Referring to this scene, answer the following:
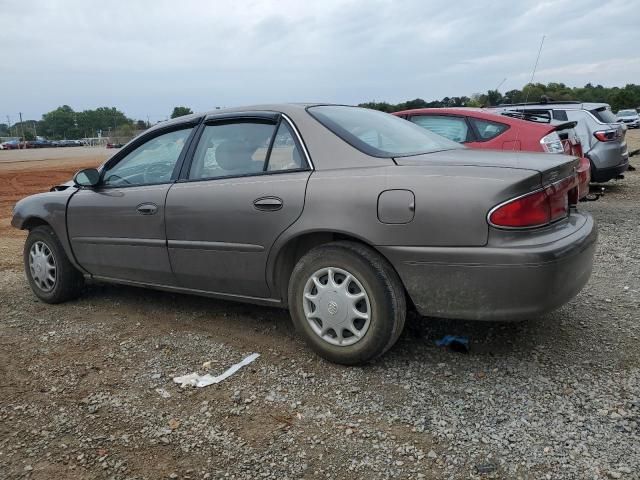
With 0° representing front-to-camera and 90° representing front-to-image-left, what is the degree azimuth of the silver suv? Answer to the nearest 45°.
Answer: approximately 135°

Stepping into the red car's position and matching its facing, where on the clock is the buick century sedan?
The buick century sedan is roughly at 8 o'clock from the red car.

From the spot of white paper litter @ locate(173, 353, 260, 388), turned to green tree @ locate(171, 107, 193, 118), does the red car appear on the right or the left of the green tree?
right

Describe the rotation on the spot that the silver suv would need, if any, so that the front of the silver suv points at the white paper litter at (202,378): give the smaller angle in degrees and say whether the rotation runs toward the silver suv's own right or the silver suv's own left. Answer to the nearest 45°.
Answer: approximately 135° to the silver suv's own left

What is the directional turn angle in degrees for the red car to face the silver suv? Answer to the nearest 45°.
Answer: approximately 90° to its right

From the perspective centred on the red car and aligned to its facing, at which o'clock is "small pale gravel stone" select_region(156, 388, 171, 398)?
The small pale gravel stone is roughly at 8 o'clock from the red car.

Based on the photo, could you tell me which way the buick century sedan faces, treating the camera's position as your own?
facing away from the viewer and to the left of the viewer

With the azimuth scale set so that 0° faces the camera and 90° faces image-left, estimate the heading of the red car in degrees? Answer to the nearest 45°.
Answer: approximately 135°

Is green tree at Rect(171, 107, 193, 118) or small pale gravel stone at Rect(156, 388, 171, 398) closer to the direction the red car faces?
the green tree

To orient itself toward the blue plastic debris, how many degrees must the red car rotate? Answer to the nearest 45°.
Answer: approximately 135° to its left
